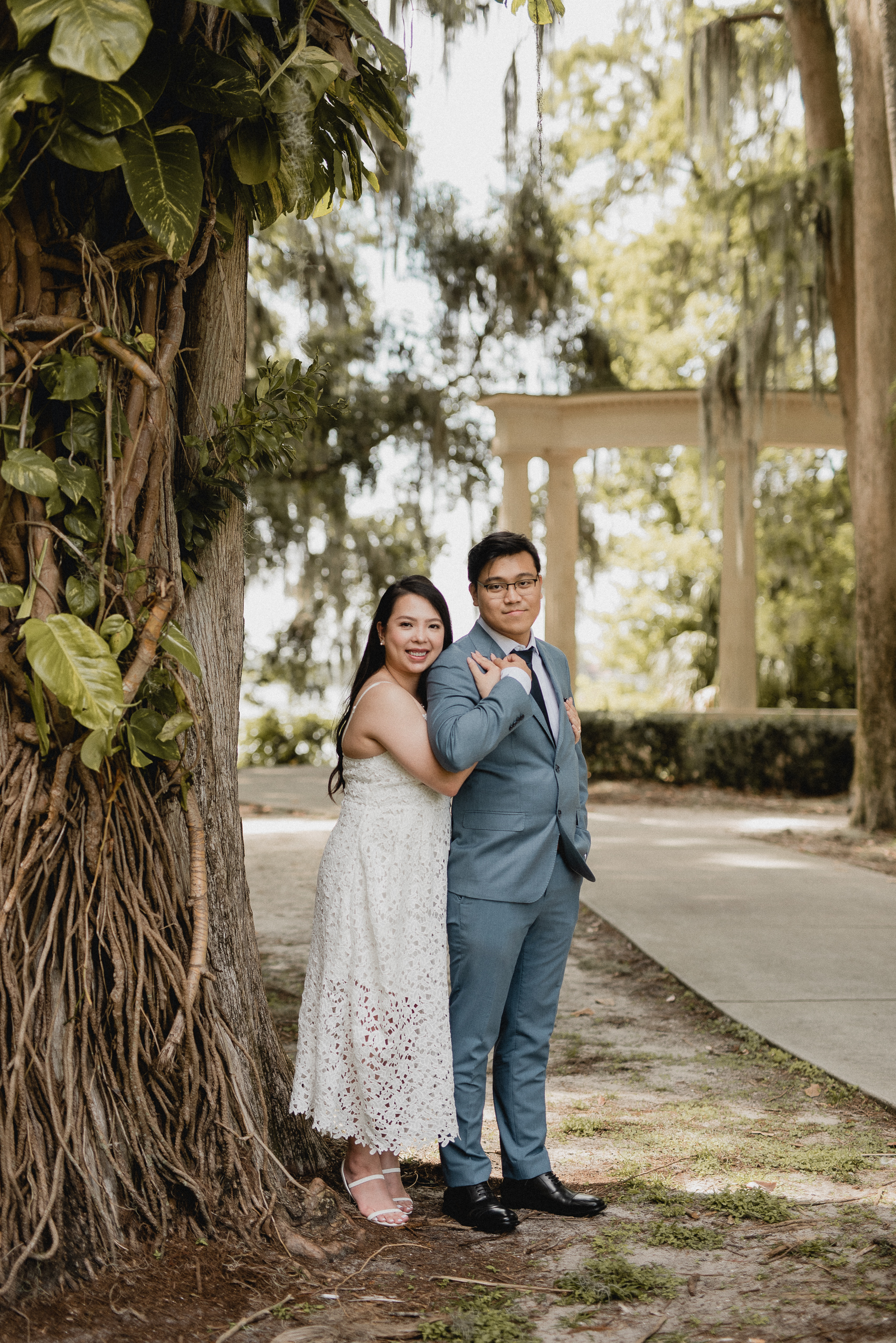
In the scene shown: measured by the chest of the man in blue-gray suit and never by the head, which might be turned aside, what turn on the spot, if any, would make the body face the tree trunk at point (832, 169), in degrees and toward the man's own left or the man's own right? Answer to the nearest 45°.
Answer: approximately 135° to the man's own left

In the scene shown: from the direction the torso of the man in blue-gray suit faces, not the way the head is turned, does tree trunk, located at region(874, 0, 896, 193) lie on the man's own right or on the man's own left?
on the man's own left

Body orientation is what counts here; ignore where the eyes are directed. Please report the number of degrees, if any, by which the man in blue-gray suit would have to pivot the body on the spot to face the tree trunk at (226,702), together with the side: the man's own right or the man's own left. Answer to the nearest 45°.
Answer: approximately 135° to the man's own right

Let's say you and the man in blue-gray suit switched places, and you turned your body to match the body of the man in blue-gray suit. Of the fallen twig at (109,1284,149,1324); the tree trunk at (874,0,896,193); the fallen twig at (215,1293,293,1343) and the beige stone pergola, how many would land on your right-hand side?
2

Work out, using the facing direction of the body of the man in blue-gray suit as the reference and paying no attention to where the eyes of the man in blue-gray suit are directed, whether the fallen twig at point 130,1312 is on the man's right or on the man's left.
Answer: on the man's right

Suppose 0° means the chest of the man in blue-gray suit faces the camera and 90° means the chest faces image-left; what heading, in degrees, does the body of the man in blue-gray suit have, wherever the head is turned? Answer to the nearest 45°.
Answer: approximately 315°
